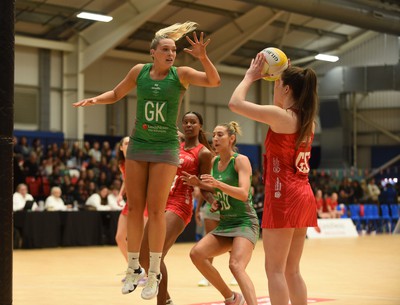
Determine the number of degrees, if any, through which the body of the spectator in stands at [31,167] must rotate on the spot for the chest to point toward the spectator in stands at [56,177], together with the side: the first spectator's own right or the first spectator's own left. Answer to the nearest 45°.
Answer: approximately 45° to the first spectator's own left

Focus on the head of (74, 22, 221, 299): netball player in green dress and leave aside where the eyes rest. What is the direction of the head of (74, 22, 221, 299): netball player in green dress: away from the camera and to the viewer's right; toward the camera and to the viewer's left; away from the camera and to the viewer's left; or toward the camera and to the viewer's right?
toward the camera and to the viewer's right

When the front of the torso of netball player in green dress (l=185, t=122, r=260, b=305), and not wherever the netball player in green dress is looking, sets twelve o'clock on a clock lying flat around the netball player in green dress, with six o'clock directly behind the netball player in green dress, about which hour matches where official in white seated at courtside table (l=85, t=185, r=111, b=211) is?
The official in white seated at courtside table is roughly at 4 o'clock from the netball player in green dress.

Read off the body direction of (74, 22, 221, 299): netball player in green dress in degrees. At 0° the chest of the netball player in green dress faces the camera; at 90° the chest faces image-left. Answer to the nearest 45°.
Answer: approximately 0°

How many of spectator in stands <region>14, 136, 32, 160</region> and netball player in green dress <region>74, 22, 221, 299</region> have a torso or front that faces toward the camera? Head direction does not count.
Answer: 2

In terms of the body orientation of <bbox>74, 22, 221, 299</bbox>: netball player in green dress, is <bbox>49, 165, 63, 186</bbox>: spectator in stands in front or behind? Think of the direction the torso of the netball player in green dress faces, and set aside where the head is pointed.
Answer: behind

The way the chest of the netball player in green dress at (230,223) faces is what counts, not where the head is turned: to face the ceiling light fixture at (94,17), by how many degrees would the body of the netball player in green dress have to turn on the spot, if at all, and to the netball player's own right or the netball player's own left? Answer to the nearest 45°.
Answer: approximately 135° to the netball player's own right
